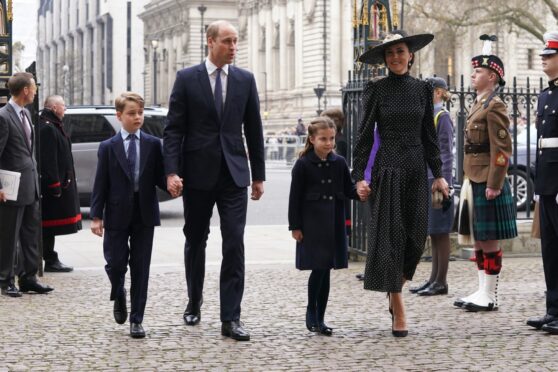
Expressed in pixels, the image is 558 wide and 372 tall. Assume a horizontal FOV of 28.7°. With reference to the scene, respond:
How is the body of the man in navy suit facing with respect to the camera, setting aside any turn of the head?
toward the camera

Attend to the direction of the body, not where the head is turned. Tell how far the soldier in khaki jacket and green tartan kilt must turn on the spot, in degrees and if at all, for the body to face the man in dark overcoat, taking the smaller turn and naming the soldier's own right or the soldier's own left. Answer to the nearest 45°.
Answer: approximately 45° to the soldier's own right

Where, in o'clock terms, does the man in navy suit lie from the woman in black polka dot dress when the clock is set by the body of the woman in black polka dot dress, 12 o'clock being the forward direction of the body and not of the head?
The man in navy suit is roughly at 3 o'clock from the woman in black polka dot dress.

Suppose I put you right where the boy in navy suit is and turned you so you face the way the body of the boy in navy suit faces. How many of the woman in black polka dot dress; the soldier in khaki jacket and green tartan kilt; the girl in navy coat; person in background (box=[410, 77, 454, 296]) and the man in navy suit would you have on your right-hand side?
0

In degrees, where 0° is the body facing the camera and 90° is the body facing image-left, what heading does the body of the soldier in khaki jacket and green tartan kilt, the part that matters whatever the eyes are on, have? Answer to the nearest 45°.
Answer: approximately 90°

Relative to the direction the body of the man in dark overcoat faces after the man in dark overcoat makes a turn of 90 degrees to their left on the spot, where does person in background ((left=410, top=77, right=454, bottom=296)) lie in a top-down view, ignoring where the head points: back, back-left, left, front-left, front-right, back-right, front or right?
back-right

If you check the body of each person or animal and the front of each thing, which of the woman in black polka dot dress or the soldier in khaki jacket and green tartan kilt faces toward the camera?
the woman in black polka dot dress

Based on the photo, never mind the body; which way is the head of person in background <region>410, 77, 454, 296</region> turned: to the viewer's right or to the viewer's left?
to the viewer's left

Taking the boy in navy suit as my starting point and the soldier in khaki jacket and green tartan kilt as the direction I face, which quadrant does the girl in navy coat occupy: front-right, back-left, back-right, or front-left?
front-right

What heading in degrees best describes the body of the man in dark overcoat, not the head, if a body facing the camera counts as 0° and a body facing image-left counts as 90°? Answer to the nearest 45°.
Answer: approximately 270°

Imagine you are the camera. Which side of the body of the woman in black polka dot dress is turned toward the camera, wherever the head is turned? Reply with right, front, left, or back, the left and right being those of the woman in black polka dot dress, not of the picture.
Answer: front

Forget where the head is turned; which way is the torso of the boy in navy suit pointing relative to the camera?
toward the camera

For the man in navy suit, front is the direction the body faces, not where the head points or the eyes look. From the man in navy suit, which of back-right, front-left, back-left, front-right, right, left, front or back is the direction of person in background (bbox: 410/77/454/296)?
back-left

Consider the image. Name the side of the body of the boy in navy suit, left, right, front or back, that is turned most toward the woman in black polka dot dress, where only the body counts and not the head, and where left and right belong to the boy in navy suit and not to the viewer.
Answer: left

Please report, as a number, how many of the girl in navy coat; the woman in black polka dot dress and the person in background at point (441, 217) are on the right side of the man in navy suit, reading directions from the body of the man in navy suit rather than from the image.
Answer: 0

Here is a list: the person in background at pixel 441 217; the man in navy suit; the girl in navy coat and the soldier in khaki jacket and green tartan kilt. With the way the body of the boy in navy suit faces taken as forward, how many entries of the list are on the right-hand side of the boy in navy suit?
0

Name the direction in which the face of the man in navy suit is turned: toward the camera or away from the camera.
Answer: toward the camera
